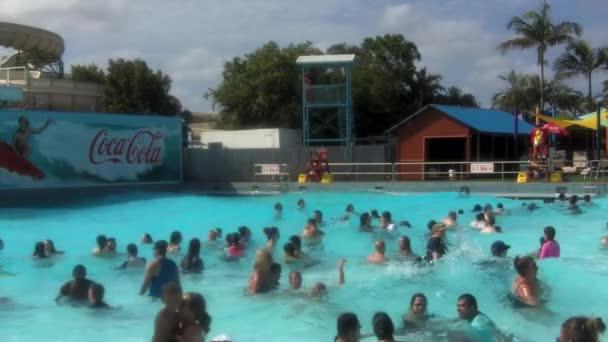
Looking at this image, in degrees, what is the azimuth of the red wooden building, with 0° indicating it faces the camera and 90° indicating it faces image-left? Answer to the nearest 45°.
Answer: approximately 45°

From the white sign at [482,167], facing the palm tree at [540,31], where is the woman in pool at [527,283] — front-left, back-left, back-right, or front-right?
back-right

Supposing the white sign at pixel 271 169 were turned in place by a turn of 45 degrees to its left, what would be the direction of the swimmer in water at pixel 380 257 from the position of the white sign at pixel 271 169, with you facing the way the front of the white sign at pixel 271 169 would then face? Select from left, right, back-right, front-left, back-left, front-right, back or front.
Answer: front-right

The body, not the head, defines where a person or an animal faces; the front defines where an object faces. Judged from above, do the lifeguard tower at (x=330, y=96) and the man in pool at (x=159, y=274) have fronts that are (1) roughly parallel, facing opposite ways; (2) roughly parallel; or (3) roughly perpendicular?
roughly parallel, facing opposite ways

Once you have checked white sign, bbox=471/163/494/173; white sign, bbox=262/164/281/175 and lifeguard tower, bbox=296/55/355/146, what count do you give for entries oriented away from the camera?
0

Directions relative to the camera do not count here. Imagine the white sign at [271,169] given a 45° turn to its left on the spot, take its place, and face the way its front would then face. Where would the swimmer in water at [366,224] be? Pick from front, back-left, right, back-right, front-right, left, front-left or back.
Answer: front-right

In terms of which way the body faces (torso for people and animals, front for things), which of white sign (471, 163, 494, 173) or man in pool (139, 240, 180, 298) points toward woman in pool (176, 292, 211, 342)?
the white sign

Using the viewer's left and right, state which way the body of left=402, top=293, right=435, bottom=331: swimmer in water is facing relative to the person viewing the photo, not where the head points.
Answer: facing the viewer

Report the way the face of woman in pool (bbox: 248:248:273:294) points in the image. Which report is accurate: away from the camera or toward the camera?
away from the camera

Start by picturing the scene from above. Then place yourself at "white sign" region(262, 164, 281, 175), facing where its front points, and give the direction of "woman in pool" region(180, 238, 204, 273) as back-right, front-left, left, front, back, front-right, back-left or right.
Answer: front

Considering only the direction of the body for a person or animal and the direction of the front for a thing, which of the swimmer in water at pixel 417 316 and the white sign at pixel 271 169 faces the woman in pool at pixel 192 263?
the white sign

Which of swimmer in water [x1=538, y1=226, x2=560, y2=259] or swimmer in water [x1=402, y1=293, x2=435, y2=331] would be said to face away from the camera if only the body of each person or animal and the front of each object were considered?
swimmer in water [x1=538, y1=226, x2=560, y2=259]

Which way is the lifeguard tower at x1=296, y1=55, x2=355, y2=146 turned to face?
toward the camera

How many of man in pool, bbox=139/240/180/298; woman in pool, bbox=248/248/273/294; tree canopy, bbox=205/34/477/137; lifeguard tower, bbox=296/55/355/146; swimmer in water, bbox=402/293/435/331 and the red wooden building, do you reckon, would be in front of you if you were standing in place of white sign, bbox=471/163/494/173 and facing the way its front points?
3

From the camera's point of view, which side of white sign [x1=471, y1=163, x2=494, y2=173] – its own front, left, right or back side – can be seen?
front

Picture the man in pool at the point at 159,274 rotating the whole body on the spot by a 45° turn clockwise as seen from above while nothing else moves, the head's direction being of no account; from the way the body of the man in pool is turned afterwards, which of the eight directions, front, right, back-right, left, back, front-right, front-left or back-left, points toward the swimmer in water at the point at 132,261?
front-left

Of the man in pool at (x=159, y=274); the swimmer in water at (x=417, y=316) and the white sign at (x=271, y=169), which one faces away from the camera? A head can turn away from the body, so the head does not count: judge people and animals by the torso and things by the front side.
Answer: the man in pool

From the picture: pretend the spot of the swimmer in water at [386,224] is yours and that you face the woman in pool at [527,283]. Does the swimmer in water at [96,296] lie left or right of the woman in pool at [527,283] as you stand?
right

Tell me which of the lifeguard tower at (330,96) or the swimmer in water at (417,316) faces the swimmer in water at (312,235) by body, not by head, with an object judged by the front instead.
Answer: the lifeguard tower
